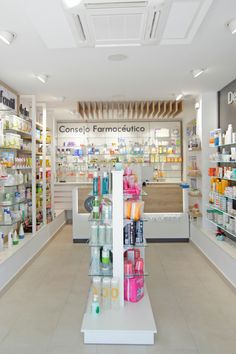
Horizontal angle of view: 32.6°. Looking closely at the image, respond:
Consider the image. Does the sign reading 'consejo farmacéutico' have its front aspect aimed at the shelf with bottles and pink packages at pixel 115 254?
yes

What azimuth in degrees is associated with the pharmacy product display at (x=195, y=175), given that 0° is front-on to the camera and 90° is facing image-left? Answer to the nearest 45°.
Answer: approximately 45°

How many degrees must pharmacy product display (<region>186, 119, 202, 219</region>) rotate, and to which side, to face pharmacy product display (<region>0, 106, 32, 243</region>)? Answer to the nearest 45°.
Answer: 0° — it already faces it

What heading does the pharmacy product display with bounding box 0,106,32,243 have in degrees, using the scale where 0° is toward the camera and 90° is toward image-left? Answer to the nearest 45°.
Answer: approximately 315°

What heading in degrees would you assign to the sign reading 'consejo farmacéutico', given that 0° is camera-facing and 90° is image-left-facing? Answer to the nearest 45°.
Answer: approximately 0°

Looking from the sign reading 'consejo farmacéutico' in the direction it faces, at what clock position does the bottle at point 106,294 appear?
The bottle is roughly at 12 o'clock from the sign reading 'consejo farmacéutico'.

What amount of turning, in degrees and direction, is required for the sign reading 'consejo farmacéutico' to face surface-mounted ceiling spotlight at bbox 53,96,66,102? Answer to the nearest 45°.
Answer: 0° — it already faces it

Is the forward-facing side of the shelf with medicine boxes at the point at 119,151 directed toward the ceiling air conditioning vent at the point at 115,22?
yes
